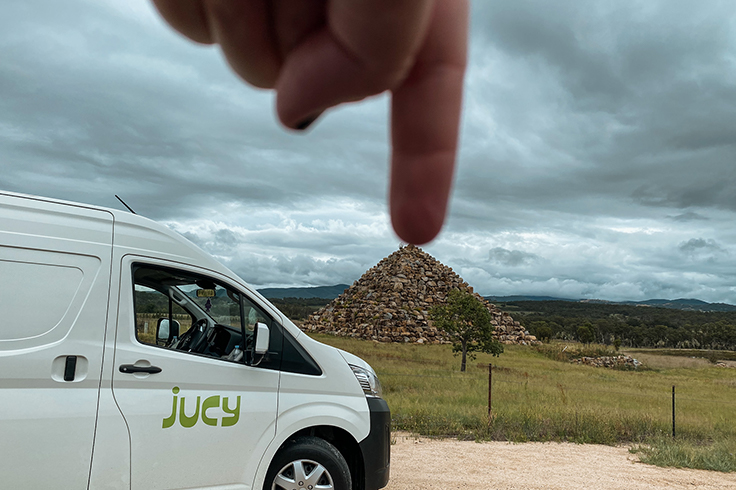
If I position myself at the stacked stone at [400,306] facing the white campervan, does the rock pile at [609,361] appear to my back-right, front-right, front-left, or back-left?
front-left

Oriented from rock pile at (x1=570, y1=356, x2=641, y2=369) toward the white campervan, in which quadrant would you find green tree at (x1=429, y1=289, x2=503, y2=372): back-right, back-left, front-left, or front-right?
front-right

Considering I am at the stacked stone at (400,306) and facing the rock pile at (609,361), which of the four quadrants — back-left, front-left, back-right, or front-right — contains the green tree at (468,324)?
front-right

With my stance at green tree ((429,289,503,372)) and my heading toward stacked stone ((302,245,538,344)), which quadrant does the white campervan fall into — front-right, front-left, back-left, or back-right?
back-left

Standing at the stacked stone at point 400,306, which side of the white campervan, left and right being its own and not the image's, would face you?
left

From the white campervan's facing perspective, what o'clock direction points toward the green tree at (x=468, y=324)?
The green tree is roughly at 10 o'clock from the white campervan.

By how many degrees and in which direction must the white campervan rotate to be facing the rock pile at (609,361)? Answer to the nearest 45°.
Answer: approximately 45° to its left

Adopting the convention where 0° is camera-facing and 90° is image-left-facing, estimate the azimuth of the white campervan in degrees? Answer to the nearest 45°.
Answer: approximately 270°
